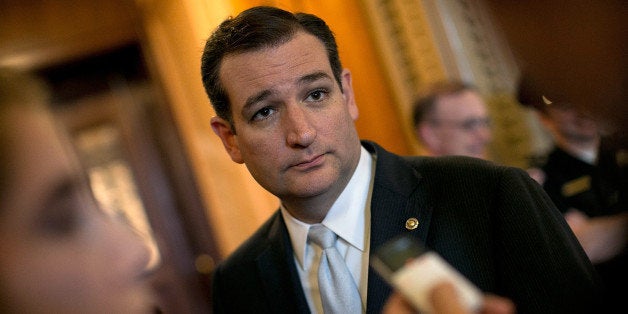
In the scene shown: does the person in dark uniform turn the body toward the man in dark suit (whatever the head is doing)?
yes

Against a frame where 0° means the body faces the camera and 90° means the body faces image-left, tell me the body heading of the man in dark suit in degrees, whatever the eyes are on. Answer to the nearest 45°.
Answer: approximately 45°

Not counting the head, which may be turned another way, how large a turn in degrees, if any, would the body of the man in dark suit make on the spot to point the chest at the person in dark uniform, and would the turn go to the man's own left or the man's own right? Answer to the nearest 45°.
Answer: approximately 180°

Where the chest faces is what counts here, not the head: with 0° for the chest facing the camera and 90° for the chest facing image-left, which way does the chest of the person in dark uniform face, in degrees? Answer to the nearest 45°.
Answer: approximately 45°

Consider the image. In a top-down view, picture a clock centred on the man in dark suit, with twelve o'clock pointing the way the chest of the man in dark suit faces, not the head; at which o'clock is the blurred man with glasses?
The blurred man with glasses is roughly at 5 o'clock from the man in dark suit.
